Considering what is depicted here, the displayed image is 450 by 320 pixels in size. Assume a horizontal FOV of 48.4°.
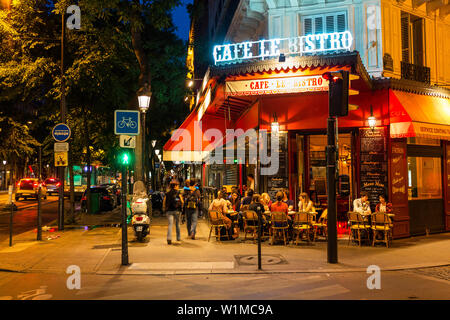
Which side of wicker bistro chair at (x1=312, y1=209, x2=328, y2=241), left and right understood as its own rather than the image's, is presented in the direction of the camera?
left

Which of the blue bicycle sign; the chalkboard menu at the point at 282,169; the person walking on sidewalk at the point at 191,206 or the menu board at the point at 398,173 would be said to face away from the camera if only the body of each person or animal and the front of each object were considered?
the person walking on sidewalk

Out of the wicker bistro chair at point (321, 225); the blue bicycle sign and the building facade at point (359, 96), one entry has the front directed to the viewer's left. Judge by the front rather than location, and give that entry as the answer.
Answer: the wicker bistro chair

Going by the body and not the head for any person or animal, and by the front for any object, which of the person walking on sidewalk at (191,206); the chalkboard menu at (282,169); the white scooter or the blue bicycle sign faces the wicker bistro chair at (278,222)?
the chalkboard menu

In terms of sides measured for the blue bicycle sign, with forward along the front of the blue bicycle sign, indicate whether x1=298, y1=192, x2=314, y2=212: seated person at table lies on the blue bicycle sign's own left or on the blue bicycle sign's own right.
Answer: on the blue bicycle sign's own left

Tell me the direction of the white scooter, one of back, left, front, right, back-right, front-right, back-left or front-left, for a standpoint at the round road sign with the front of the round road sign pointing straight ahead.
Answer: front-left

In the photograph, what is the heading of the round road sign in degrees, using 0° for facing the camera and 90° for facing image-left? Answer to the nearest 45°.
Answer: approximately 0°

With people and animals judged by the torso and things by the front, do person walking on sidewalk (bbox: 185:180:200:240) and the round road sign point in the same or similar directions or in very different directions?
very different directions

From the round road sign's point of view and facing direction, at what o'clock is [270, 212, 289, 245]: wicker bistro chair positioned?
The wicker bistro chair is roughly at 10 o'clock from the round road sign.
